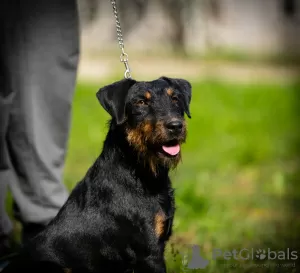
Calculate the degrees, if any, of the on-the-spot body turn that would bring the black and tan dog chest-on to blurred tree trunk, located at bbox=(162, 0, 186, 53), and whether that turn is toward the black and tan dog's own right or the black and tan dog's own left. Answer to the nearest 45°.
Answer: approximately 135° to the black and tan dog's own left

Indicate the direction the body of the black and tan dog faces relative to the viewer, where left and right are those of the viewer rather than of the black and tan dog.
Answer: facing the viewer and to the right of the viewer
